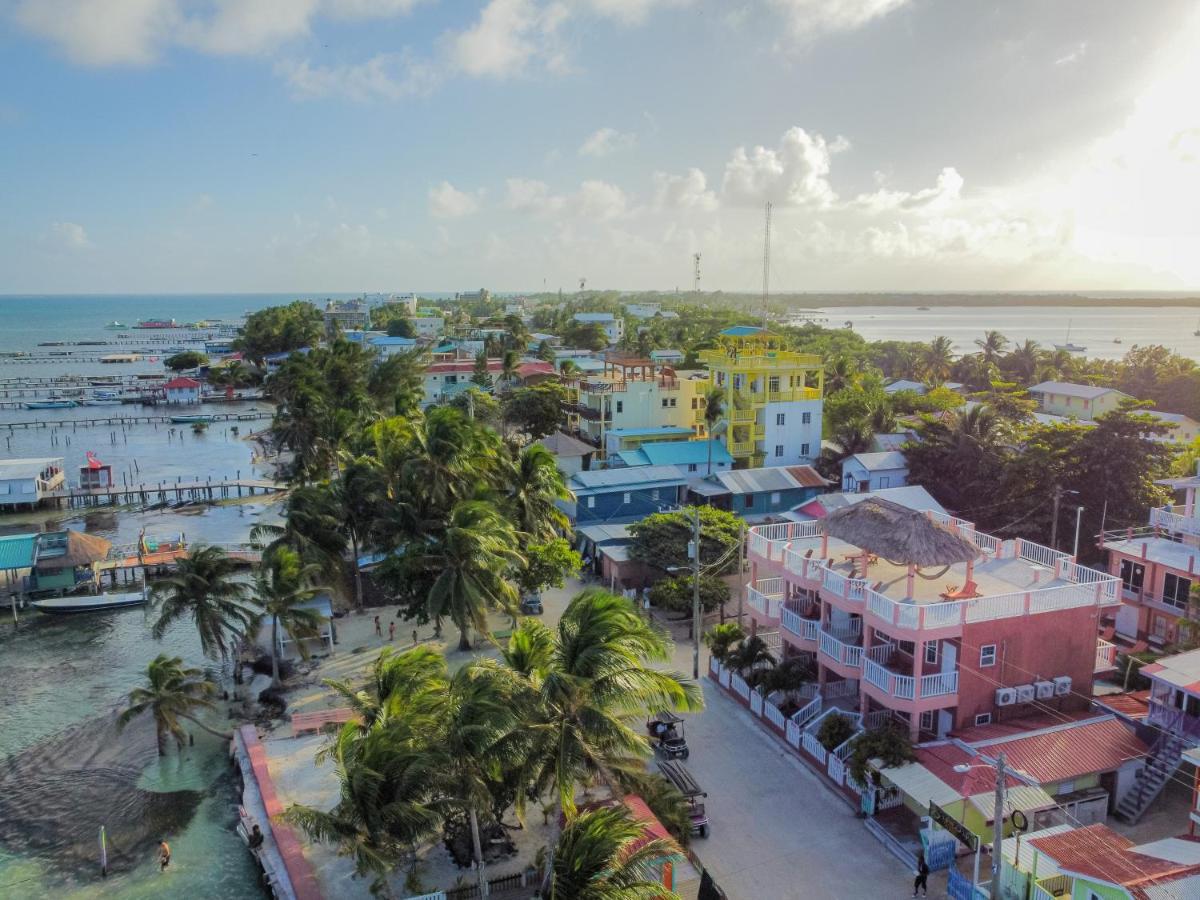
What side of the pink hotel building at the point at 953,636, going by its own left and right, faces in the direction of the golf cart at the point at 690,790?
front

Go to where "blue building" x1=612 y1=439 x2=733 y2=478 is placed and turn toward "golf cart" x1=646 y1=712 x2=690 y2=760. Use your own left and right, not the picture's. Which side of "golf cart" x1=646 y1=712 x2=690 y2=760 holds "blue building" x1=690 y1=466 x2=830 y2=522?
left

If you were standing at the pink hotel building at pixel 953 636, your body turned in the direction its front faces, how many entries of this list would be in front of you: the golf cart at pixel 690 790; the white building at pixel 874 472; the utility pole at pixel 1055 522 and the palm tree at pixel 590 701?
2

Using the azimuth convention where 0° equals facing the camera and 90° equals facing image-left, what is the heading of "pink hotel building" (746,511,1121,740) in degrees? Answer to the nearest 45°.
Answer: approximately 45°

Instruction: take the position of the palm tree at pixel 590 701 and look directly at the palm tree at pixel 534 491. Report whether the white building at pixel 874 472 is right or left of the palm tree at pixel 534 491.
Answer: right

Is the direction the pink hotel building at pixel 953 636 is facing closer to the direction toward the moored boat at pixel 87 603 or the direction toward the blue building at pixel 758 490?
the moored boat

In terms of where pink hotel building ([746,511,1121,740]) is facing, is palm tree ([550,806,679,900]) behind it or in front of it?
in front

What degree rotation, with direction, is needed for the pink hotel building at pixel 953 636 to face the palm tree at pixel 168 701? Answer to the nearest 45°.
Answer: approximately 45° to its right

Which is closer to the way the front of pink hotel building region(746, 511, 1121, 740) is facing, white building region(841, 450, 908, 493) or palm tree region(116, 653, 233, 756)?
the palm tree

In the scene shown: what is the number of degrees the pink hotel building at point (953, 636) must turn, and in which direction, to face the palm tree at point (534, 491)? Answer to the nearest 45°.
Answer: approximately 90° to its right

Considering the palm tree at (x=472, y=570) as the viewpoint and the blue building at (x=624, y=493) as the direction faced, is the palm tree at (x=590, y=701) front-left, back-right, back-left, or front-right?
back-right

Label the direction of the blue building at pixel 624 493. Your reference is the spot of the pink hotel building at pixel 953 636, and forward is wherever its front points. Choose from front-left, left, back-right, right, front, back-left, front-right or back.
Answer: right

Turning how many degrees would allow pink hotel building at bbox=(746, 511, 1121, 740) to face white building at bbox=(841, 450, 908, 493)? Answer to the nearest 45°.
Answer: approximately 135° to its right

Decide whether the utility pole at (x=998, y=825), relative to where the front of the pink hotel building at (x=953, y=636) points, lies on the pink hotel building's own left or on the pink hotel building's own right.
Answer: on the pink hotel building's own left

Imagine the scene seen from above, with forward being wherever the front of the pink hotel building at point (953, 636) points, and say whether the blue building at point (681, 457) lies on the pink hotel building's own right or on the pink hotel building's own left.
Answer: on the pink hotel building's own right

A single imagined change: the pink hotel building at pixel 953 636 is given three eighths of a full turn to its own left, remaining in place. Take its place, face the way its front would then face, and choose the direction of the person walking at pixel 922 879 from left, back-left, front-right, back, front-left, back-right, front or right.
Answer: right

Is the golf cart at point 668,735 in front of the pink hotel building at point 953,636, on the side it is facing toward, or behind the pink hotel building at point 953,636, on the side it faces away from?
in front

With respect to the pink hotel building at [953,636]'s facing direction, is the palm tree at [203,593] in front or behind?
in front
